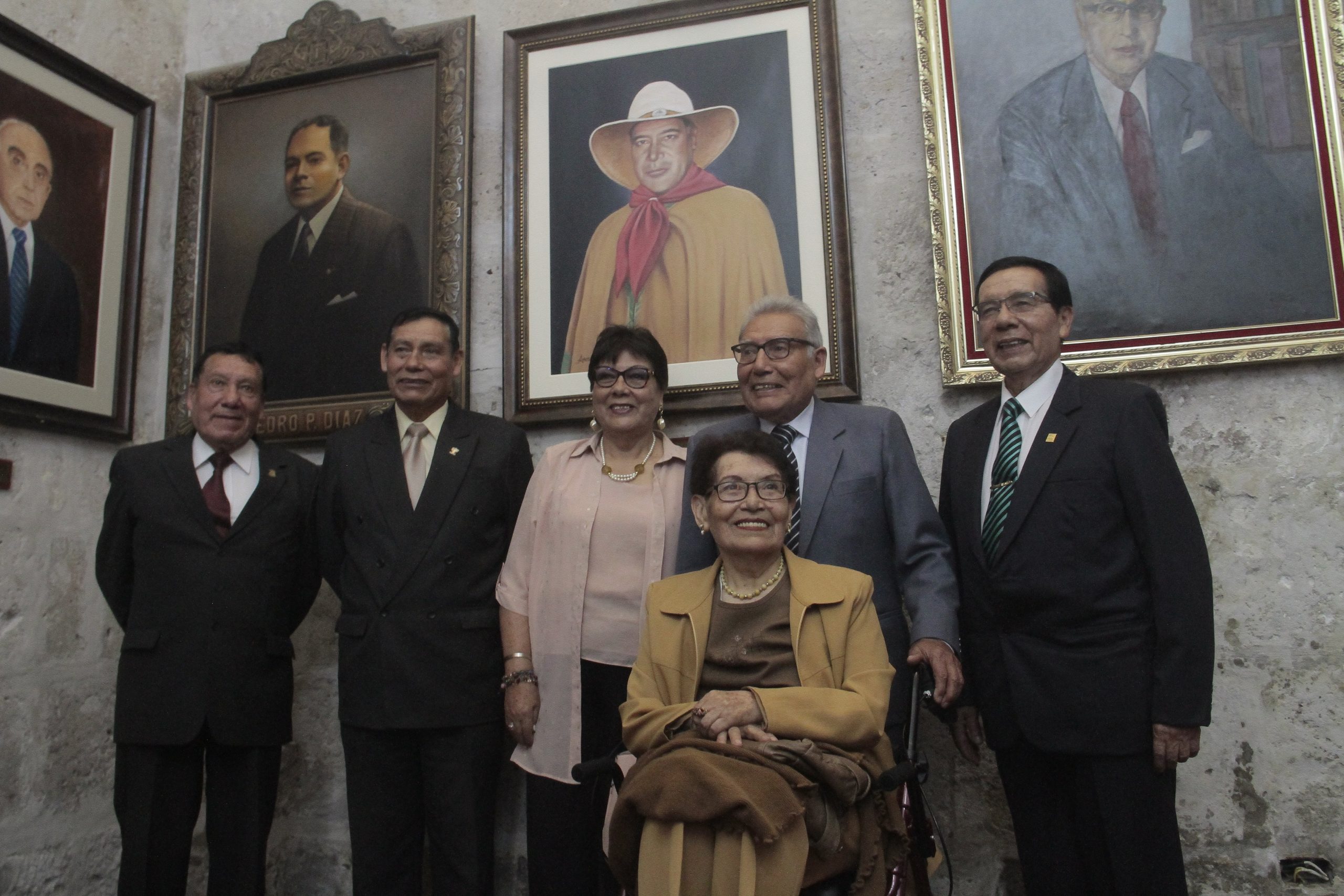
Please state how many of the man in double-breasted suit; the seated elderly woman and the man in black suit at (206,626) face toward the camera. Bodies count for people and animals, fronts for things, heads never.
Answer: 3

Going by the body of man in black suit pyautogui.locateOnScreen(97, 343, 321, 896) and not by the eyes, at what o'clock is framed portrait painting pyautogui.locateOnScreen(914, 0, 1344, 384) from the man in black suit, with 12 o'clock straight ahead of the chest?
The framed portrait painting is roughly at 10 o'clock from the man in black suit.

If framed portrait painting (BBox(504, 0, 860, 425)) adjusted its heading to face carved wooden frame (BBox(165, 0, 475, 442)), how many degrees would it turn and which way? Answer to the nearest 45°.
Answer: approximately 90° to its right

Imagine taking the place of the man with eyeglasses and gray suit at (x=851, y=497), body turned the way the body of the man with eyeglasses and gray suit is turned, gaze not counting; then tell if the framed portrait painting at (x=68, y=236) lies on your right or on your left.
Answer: on your right

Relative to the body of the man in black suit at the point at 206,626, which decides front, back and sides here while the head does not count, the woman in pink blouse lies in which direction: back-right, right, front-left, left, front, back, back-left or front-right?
front-left

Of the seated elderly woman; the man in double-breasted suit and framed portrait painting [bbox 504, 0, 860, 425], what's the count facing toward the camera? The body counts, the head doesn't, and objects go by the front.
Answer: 3

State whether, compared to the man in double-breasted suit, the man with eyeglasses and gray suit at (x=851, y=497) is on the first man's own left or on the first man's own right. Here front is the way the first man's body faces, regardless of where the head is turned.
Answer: on the first man's own left

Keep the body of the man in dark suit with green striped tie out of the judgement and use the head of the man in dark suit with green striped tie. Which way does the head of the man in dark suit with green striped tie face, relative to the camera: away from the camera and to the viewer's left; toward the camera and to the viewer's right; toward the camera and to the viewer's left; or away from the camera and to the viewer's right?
toward the camera and to the viewer's left

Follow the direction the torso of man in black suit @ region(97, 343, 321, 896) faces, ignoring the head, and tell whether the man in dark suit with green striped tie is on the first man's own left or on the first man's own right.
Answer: on the first man's own left

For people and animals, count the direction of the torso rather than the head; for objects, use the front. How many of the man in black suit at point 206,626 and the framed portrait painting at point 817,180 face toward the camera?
2

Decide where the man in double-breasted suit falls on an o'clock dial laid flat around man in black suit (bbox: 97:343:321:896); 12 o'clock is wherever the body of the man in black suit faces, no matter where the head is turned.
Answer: The man in double-breasted suit is roughly at 10 o'clock from the man in black suit.
